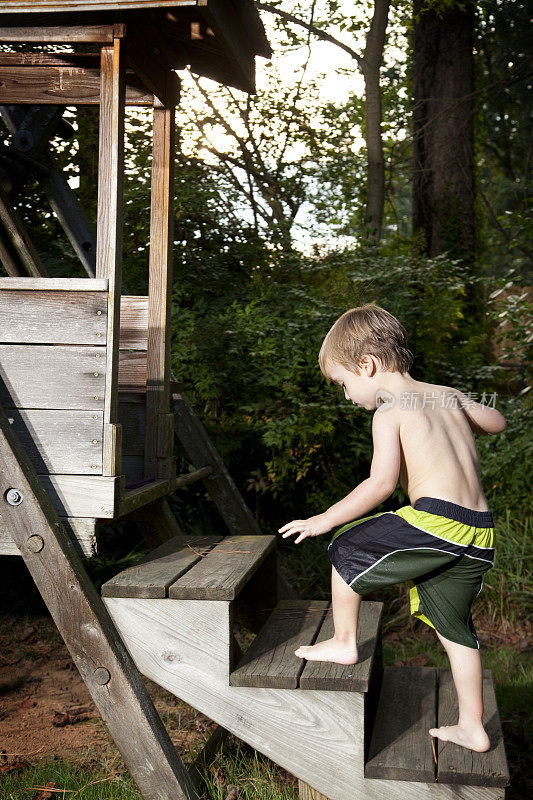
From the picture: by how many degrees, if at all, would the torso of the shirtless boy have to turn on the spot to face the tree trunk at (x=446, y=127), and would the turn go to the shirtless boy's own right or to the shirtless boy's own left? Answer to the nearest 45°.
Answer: approximately 45° to the shirtless boy's own right

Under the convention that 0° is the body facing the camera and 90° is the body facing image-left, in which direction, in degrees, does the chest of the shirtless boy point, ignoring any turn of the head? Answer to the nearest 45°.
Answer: approximately 135°

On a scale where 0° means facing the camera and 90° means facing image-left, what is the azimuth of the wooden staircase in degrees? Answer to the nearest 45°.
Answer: approximately 270°

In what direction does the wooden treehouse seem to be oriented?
to the viewer's right

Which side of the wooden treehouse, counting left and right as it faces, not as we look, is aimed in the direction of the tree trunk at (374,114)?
left

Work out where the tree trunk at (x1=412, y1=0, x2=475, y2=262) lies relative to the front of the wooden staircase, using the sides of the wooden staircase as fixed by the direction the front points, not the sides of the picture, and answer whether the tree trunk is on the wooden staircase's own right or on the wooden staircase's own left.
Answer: on the wooden staircase's own left

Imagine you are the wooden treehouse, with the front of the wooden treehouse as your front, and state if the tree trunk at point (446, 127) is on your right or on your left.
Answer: on your left
